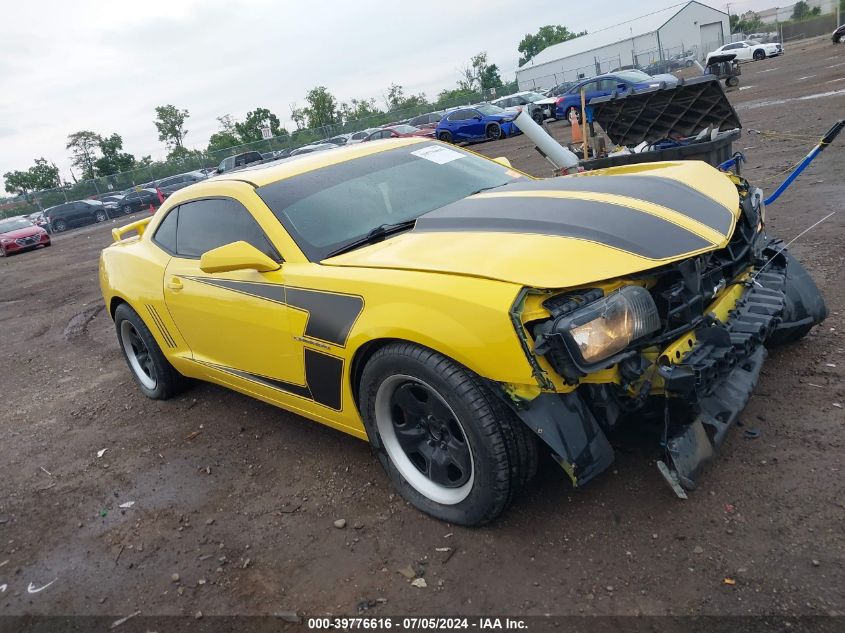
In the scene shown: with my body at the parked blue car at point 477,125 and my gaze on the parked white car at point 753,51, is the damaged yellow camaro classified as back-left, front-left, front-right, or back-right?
back-right

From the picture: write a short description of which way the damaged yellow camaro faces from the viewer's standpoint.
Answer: facing the viewer and to the right of the viewer

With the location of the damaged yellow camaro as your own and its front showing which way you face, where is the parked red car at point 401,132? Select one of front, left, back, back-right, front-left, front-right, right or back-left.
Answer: back-left

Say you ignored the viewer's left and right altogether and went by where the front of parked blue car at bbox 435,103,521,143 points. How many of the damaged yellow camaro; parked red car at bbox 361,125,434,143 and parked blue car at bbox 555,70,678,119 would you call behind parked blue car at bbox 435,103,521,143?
1

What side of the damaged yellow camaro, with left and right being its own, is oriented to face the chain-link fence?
back
